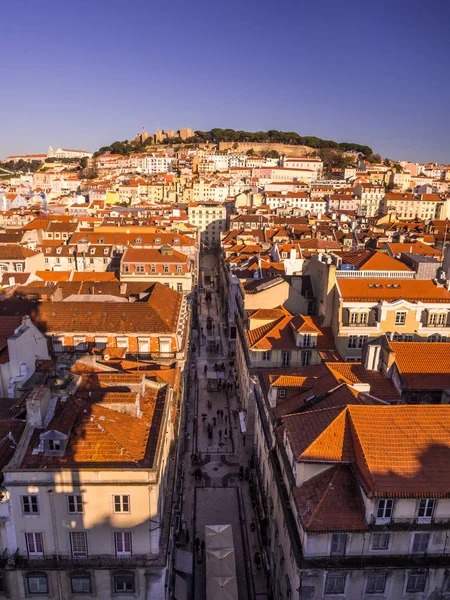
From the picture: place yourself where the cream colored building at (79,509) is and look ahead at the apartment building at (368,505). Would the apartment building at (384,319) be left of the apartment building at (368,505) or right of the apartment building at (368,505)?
left

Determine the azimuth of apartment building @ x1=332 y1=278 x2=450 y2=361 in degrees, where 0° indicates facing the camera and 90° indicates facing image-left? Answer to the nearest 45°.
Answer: approximately 0°

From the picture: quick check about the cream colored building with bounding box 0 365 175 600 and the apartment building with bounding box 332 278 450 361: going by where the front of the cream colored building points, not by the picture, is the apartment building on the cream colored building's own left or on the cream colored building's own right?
on the cream colored building's own left

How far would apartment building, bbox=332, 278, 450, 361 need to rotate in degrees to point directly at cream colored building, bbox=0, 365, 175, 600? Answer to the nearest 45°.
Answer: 0° — it already faces it
